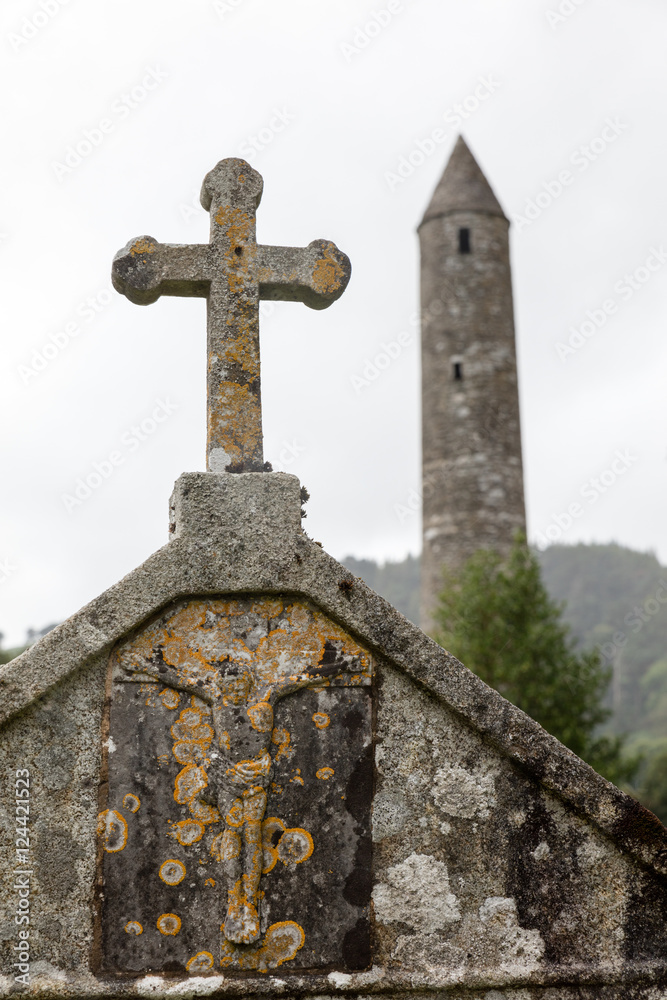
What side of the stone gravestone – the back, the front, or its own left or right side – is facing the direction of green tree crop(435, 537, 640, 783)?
back

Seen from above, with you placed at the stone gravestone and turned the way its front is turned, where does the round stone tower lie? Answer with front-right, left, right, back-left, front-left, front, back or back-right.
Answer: back

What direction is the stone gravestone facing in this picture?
toward the camera
